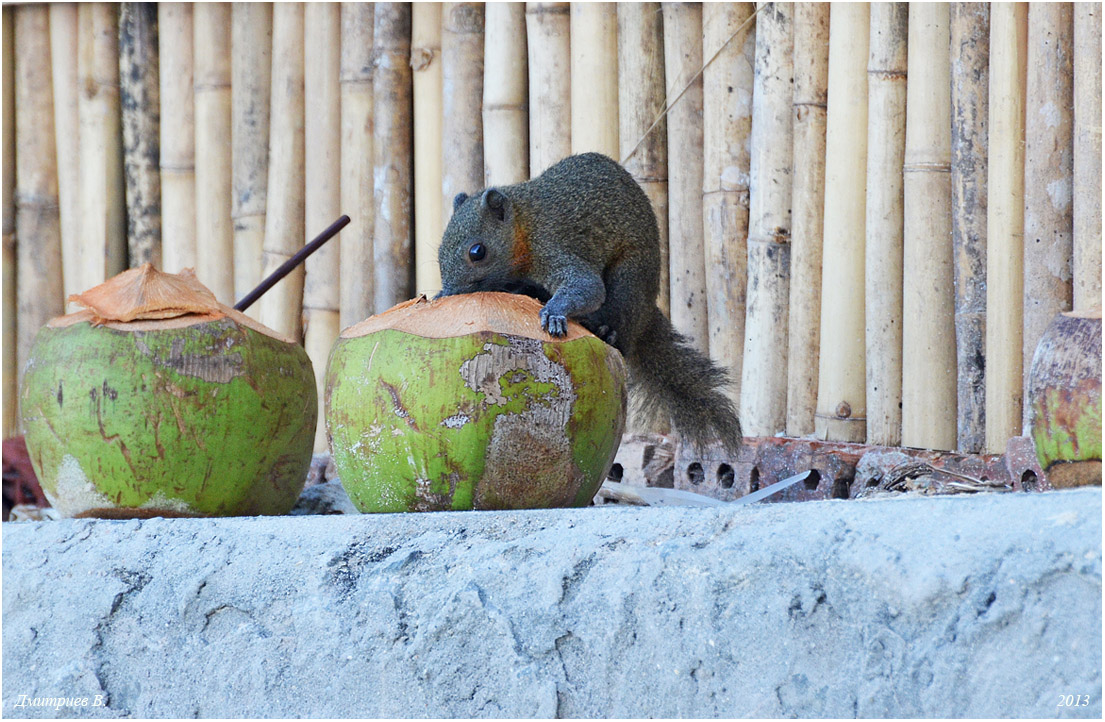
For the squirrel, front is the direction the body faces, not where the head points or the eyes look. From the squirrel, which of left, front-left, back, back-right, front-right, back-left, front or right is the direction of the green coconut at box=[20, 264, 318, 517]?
front-left

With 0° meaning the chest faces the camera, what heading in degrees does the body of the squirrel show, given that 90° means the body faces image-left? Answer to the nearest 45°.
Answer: approximately 90°
